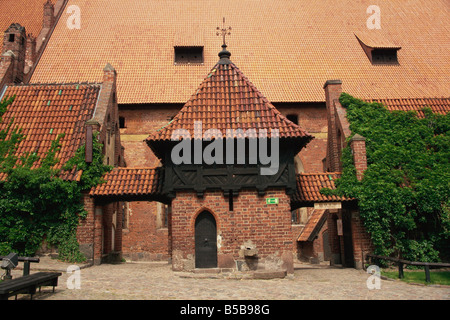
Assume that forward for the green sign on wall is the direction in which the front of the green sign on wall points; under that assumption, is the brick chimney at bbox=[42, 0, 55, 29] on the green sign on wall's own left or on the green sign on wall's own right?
on the green sign on wall's own right

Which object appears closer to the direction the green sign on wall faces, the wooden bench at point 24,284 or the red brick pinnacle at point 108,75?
the wooden bench

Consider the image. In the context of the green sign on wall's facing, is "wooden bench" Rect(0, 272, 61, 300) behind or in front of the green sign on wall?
in front

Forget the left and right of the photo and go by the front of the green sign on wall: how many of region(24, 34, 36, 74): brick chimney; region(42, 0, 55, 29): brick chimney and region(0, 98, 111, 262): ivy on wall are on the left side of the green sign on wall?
0

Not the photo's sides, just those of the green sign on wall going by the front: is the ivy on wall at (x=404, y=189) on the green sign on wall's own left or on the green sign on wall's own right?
on the green sign on wall's own left

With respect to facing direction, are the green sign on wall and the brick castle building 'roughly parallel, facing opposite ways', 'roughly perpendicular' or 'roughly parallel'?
roughly parallel

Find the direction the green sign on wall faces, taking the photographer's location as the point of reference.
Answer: facing the viewer

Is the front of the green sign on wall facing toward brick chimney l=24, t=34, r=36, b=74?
no

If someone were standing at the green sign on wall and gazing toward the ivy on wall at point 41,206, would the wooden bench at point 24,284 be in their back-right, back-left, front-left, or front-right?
front-left

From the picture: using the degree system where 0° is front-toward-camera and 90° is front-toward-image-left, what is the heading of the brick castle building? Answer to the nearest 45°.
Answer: approximately 0°

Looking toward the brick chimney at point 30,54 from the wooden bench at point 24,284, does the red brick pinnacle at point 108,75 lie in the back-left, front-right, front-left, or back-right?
front-right

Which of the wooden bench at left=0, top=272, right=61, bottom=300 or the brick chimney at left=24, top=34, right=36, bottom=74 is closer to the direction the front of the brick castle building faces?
the wooden bench
